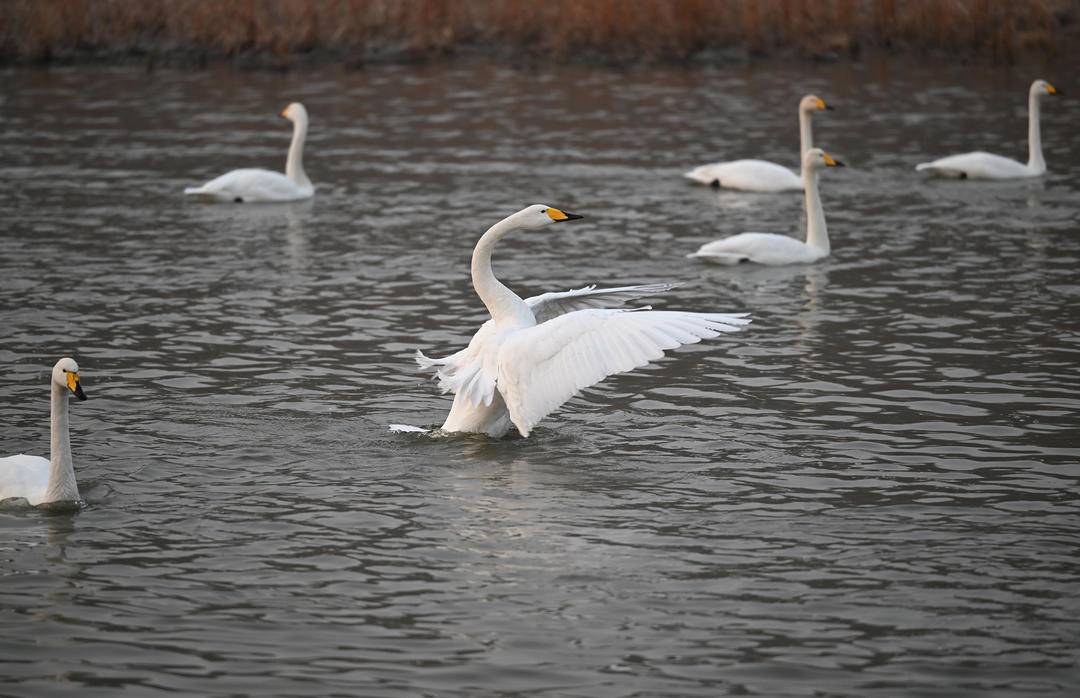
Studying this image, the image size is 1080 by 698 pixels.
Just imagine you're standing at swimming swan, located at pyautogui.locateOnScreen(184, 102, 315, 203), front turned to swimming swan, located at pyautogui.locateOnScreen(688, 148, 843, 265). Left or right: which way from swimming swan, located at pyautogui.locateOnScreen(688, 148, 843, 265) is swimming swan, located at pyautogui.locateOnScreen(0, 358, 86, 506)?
right

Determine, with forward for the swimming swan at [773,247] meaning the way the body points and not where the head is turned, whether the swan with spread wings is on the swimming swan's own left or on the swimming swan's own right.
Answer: on the swimming swan's own right

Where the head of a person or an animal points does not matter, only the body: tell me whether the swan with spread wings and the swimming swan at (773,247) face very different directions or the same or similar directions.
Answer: same or similar directions

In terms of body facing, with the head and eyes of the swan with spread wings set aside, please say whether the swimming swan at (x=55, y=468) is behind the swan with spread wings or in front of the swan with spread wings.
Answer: behind

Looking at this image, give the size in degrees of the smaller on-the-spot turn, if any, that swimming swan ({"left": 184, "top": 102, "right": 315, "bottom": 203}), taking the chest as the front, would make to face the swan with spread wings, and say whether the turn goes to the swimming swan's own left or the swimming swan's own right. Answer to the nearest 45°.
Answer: approximately 90° to the swimming swan's own right

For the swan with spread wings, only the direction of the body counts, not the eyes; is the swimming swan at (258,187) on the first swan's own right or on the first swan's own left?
on the first swan's own left

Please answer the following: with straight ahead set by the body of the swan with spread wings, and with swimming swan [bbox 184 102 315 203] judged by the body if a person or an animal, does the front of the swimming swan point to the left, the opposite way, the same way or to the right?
the same way

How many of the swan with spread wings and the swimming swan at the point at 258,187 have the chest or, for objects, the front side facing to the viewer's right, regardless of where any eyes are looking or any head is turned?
2

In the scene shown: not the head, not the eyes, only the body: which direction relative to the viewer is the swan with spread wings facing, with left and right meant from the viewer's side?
facing to the right of the viewer

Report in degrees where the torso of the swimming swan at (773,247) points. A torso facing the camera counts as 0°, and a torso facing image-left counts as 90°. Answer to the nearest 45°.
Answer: approximately 270°

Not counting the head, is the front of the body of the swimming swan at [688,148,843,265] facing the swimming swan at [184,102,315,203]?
no

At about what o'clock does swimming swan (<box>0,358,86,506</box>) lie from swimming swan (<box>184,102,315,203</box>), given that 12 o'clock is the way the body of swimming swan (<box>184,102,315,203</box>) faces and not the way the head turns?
swimming swan (<box>0,358,86,506</box>) is roughly at 3 o'clock from swimming swan (<box>184,102,315,203</box>).

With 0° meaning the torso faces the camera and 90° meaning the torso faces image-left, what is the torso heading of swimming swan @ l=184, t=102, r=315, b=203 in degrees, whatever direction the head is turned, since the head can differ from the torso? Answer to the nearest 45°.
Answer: approximately 270°

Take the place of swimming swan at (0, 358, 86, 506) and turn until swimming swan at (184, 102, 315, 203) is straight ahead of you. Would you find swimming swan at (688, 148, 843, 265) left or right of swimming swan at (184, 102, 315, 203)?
right

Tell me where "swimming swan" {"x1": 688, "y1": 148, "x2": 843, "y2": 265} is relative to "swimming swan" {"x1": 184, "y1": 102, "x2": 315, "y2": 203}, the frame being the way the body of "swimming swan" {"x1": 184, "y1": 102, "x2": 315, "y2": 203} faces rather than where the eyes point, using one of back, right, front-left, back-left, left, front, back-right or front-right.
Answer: front-right
